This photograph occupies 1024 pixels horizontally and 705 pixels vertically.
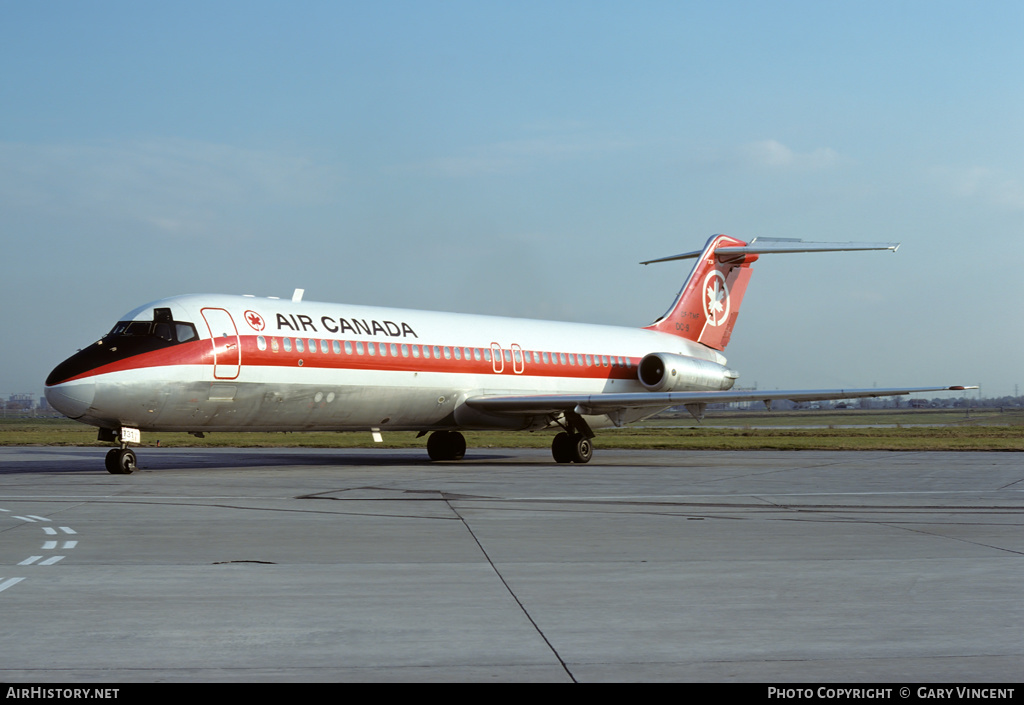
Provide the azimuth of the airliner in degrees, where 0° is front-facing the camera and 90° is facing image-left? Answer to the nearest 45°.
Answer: approximately 45°
